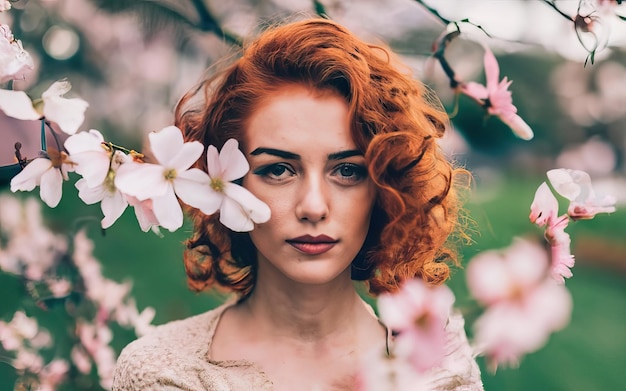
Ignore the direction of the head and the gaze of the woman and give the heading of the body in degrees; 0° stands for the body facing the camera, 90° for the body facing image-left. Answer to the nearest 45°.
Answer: approximately 0°
